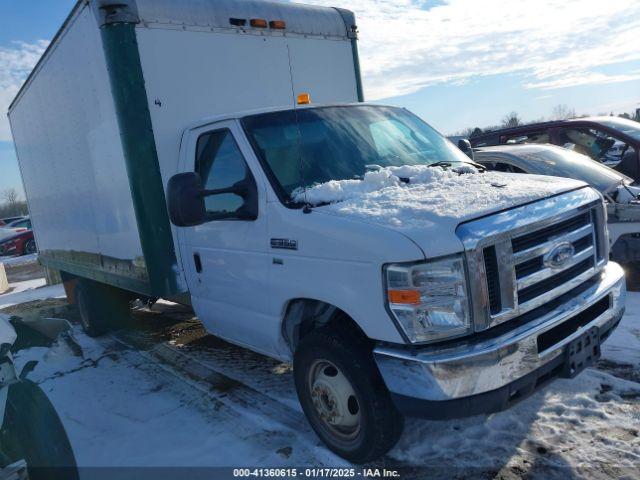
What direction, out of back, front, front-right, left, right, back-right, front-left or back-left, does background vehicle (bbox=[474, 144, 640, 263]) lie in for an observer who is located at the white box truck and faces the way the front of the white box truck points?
left

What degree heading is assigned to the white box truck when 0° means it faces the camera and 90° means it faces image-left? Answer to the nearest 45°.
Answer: approximately 315°

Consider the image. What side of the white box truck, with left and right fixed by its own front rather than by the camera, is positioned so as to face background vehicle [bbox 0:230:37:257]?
back

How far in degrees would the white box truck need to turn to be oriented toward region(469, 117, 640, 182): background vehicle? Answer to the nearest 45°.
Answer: approximately 90° to its left
